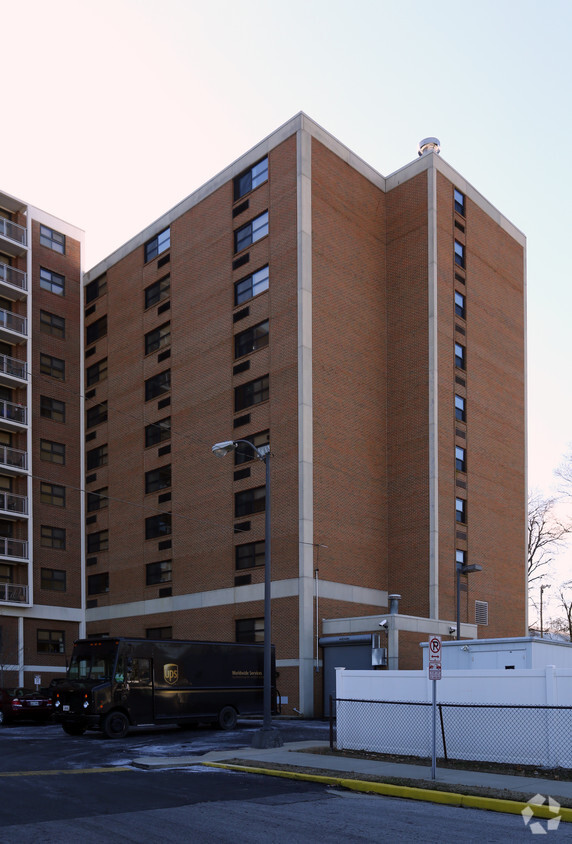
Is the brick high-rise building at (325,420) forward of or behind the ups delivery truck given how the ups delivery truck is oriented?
behind

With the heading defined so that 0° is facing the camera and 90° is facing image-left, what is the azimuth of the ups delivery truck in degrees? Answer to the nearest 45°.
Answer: approximately 45°

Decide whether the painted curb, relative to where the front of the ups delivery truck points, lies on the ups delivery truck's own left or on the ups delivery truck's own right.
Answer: on the ups delivery truck's own left

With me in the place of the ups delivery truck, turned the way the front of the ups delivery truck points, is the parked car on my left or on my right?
on my right
